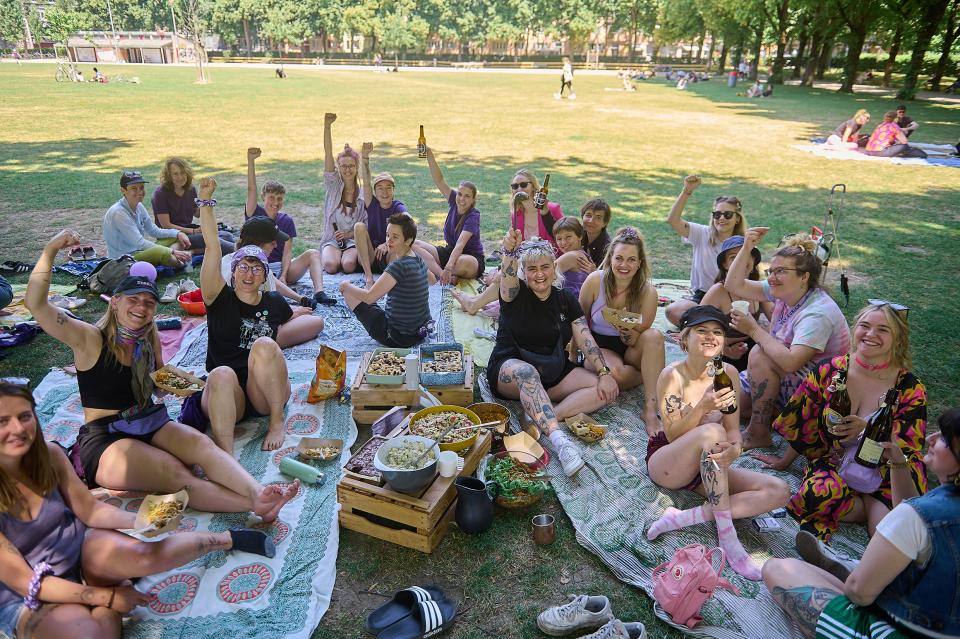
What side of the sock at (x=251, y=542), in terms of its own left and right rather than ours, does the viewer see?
right

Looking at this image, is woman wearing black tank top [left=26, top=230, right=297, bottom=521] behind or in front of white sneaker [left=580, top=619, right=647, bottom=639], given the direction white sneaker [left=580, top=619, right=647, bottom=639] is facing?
in front

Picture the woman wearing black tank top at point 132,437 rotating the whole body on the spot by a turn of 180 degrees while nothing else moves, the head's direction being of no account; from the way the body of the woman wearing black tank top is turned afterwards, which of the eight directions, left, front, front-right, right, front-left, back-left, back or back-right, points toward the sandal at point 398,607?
back

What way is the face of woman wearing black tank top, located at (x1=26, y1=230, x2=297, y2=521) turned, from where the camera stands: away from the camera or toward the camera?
toward the camera

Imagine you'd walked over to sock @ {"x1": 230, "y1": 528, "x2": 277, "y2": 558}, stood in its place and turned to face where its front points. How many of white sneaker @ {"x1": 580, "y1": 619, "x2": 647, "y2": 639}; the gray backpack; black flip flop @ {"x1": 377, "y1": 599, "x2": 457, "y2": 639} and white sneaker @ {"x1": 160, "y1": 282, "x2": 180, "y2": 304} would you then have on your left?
2

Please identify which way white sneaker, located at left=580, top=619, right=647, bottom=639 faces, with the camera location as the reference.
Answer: facing to the left of the viewer

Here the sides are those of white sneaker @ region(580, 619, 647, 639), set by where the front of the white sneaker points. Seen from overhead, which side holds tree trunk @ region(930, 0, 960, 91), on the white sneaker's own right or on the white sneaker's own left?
on the white sneaker's own right

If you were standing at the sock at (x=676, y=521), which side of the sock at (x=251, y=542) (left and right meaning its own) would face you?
front

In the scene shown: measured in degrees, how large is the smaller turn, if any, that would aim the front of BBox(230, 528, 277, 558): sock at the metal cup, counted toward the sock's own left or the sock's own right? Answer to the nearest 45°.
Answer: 0° — it already faces it

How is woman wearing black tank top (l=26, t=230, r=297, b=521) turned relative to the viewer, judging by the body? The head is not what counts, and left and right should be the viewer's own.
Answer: facing the viewer and to the right of the viewer

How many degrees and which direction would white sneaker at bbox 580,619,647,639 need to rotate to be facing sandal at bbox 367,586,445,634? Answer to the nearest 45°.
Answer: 0° — it already faces it

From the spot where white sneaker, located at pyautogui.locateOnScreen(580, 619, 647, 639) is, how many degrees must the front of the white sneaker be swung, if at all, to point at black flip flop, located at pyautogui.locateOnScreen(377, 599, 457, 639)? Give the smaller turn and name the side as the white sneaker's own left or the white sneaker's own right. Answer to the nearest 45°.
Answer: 0° — it already faces it

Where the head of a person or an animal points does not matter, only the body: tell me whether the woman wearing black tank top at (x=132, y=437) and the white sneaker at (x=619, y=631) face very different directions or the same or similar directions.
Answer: very different directions

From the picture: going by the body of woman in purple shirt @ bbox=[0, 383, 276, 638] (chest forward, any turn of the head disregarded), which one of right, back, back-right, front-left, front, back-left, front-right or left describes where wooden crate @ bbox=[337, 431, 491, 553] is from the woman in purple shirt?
front-left

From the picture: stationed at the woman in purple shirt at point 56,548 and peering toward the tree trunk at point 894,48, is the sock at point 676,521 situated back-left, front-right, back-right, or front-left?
front-right
